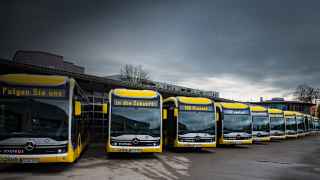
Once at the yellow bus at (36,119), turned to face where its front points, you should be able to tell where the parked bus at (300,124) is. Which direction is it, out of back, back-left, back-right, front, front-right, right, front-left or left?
back-left

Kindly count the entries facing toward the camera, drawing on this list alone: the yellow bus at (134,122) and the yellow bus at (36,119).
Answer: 2

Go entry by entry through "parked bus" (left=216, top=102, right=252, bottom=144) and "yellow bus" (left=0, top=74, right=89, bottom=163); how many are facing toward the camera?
2

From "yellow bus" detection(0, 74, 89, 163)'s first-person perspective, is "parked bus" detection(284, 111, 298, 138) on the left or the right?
on its left

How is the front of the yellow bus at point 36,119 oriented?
toward the camera

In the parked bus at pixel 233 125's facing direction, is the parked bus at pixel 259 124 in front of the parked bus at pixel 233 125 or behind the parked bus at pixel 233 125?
behind

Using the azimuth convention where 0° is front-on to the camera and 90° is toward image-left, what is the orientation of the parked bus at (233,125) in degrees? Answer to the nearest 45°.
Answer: approximately 0°

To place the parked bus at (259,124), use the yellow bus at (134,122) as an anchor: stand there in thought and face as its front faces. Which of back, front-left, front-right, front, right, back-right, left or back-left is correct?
back-left

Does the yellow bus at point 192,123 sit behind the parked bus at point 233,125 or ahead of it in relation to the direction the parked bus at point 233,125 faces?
ahead

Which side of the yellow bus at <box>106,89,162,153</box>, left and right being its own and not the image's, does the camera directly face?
front

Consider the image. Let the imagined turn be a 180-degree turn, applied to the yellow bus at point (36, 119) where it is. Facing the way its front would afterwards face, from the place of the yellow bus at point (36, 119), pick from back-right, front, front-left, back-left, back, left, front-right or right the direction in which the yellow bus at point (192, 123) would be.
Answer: front-right

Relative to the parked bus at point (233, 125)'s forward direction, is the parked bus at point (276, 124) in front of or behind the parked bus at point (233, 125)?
behind
